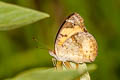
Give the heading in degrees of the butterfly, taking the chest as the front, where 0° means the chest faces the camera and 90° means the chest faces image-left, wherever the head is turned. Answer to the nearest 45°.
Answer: approximately 90°
